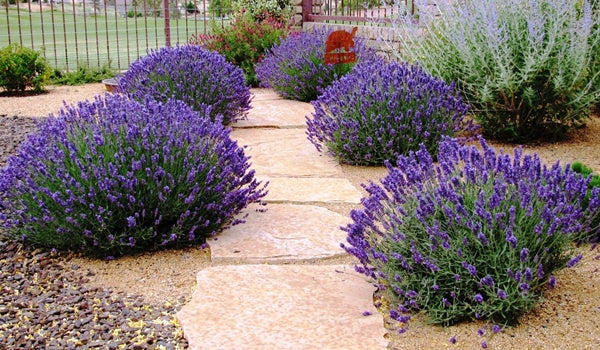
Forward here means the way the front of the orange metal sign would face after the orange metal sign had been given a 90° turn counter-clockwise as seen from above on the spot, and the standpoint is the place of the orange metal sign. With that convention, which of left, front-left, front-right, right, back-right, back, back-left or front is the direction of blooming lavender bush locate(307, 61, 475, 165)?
right

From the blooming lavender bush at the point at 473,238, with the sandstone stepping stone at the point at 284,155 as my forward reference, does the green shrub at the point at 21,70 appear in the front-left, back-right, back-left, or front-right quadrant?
front-left

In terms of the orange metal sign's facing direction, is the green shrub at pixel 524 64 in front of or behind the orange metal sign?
in front

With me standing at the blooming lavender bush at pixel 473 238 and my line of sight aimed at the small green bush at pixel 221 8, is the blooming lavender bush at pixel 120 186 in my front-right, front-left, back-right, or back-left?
front-left

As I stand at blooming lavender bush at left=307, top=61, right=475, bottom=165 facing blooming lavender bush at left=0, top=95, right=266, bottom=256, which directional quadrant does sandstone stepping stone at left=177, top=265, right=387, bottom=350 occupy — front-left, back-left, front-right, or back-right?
front-left

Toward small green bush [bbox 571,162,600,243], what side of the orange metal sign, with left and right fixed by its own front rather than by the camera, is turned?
front

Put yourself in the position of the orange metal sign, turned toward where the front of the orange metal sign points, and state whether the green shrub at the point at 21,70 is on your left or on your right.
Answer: on your right

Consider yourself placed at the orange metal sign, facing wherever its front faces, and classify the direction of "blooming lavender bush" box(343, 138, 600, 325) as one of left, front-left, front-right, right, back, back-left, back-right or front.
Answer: front

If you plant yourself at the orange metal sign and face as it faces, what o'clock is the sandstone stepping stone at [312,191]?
The sandstone stepping stone is roughly at 12 o'clock from the orange metal sign.

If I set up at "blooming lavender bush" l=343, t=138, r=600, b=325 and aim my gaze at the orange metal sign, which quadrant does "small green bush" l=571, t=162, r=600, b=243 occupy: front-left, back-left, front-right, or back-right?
front-right

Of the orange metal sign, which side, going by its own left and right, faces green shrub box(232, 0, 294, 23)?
back

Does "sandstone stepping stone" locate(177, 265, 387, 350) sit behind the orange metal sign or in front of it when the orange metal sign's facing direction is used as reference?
in front

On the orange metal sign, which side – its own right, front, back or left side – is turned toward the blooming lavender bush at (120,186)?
front

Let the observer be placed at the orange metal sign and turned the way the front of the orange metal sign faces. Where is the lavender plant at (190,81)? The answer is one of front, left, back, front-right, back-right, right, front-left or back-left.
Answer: front-right

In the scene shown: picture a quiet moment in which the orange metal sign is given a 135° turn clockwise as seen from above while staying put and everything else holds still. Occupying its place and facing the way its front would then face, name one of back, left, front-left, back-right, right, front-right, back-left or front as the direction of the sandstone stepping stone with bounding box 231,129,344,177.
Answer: back-left

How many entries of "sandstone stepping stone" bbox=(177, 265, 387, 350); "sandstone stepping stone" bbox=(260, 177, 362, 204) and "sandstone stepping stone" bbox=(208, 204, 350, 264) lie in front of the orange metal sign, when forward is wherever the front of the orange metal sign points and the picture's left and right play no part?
3

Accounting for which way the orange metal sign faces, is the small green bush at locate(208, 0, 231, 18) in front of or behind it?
behind

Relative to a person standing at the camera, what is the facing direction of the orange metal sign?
facing the viewer
